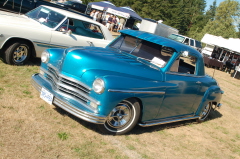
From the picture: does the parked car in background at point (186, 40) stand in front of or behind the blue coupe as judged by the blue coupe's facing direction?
behind

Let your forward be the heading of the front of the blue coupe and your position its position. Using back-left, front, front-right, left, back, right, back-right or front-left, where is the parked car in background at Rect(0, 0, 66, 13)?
right

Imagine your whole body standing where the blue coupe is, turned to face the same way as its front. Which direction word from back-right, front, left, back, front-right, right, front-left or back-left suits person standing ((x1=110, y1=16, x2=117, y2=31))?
back-right

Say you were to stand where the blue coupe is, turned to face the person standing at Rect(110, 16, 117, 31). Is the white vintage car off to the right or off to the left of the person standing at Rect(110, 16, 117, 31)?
left

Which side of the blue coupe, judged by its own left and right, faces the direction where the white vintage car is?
right

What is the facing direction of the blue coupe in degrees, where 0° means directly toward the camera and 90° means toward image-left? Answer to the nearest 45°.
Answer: approximately 45°
